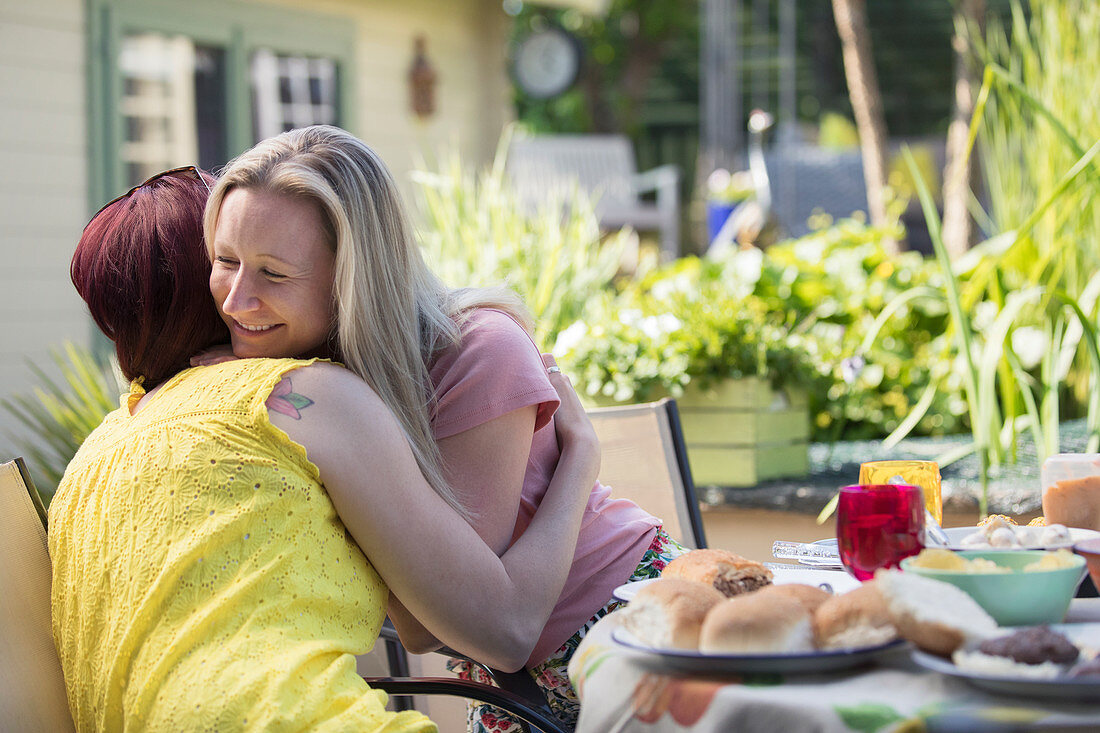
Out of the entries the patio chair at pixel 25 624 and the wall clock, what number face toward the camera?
1

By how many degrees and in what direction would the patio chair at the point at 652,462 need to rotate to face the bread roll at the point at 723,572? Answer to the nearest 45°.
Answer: approximately 45° to its left

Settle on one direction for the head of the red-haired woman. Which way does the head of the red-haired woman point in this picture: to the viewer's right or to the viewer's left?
to the viewer's right

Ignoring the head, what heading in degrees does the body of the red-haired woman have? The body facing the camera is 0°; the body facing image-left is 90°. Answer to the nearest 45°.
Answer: approximately 225°

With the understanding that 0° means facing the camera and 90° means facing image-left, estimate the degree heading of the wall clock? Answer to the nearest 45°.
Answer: approximately 0°

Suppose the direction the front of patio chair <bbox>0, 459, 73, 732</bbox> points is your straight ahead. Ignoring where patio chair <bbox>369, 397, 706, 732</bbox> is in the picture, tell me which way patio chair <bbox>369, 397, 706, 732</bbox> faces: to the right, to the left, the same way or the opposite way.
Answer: the opposite way

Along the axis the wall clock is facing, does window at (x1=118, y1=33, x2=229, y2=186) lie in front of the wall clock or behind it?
in front

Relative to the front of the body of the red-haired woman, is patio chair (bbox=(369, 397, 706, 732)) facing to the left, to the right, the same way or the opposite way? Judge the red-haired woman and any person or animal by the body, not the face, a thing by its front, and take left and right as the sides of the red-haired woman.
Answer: the opposite way

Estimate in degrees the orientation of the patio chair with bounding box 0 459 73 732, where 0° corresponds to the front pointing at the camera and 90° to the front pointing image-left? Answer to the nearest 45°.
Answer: approximately 225°

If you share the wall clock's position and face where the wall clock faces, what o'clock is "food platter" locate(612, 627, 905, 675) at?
The food platter is roughly at 12 o'clock from the wall clock.

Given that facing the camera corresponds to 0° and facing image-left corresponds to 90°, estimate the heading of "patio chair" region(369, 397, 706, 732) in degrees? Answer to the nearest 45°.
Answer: approximately 45°

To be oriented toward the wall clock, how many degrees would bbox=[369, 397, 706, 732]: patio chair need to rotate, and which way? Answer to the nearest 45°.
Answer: approximately 135° to its right
